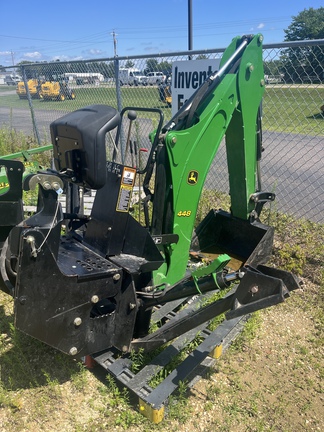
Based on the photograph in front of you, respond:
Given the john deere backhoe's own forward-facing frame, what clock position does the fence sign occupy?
The fence sign is roughly at 11 o'clock from the john deere backhoe.

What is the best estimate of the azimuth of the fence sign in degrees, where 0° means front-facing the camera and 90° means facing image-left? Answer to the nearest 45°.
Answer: approximately 0°

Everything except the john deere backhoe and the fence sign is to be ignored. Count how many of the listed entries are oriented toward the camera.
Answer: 1

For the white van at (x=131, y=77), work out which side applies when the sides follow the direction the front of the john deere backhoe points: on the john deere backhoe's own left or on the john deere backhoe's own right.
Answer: on the john deere backhoe's own left

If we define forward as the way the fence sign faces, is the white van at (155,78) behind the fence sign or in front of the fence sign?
behind

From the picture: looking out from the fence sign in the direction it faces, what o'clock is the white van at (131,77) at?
The white van is roughly at 5 o'clock from the fence sign.

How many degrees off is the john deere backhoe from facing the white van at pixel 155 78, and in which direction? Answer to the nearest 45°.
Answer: approximately 45° to its left

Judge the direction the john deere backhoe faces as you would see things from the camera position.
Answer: facing away from the viewer and to the right of the viewer
